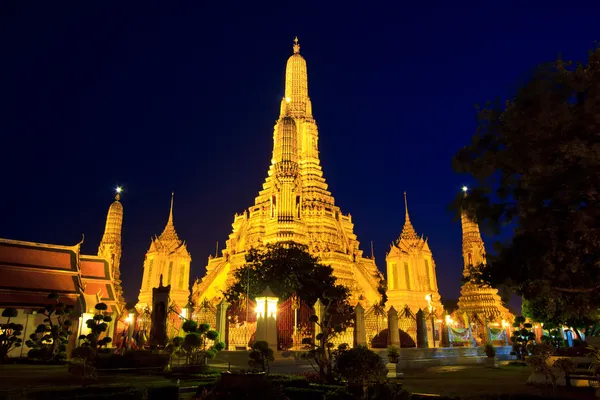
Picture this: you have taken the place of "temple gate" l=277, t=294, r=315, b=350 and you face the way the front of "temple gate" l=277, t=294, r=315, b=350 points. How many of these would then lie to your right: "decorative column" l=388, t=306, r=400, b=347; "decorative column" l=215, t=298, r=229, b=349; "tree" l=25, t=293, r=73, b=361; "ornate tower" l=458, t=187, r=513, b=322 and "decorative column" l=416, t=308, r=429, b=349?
2

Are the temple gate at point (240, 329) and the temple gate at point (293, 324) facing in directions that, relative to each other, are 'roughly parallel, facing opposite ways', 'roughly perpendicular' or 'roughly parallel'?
roughly parallel

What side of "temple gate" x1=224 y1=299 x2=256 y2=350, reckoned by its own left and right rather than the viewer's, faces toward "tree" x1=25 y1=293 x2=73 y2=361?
right

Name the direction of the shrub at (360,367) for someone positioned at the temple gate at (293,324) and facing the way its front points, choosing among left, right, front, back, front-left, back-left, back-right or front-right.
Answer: front

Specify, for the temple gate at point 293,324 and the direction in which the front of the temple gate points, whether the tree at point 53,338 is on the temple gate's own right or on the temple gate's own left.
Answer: on the temple gate's own right

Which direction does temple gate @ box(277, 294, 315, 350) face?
toward the camera

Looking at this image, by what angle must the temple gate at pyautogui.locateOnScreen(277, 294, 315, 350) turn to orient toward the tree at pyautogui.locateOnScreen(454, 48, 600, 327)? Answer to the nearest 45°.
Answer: approximately 45° to its left

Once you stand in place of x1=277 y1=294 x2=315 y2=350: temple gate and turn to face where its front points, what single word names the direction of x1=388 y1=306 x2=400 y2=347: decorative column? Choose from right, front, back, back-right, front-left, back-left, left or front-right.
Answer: left

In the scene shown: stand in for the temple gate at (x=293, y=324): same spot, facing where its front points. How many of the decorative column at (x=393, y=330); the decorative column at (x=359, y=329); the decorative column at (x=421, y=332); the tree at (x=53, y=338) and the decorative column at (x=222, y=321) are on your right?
2

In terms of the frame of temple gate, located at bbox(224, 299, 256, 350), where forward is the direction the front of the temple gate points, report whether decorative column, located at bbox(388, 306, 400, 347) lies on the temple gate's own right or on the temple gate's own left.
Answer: on the temple gate's own left

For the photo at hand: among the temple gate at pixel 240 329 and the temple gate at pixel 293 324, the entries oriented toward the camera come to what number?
2

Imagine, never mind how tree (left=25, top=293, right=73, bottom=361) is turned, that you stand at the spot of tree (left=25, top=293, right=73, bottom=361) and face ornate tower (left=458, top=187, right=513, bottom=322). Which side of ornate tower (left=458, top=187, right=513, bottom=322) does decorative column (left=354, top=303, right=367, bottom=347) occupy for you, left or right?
right

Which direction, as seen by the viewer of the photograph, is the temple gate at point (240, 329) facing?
facing the viewer

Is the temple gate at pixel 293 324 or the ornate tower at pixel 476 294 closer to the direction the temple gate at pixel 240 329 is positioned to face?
the temple gate

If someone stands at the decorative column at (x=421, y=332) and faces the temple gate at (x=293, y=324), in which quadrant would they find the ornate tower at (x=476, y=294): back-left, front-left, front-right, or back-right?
back-right

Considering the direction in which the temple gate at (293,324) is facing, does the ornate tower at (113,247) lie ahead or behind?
behind

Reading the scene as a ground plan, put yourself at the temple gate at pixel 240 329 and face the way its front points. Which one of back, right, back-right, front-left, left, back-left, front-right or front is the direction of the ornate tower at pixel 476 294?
back-left

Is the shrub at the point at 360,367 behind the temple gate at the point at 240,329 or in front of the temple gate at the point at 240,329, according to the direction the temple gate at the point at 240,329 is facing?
in front

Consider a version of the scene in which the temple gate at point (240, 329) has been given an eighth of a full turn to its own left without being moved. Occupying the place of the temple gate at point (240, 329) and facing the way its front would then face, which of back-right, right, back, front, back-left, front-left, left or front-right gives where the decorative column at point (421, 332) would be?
front-left

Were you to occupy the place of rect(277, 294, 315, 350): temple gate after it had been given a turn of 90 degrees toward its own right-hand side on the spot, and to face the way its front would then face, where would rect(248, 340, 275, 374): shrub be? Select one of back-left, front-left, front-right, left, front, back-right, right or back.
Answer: left

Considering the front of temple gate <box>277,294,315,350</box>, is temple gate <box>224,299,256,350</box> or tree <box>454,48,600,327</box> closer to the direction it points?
the tree
